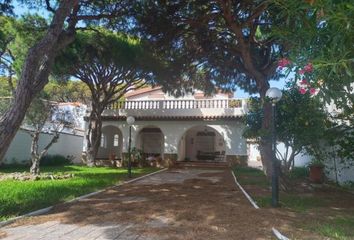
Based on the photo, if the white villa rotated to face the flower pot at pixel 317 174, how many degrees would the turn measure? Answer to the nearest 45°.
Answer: approximately 45° to its left

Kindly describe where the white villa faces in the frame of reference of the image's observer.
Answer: facing the viewer

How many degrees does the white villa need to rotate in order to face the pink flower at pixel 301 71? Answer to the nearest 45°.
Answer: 0° — it already faces it

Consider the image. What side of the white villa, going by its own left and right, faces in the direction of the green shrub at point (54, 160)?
right

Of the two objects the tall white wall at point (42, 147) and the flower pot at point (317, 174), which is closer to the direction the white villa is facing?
the flower pot

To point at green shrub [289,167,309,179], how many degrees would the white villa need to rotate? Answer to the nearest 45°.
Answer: approximately 45° to its left

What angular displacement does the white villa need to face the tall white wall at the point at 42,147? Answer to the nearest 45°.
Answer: approximately 90° to its right
